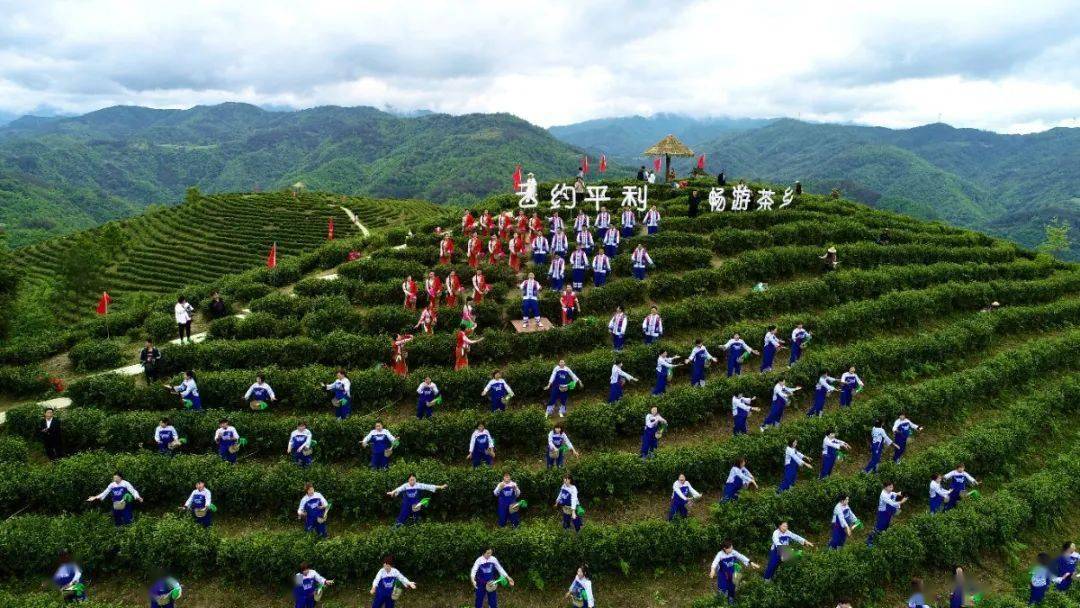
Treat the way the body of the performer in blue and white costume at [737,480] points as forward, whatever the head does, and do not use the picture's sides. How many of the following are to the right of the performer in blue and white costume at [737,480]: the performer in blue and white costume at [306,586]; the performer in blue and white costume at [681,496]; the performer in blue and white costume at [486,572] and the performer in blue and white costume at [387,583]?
4

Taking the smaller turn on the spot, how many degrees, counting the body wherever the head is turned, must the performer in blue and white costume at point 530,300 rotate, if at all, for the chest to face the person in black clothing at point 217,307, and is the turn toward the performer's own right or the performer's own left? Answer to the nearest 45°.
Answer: approximately 90° to the performer's own right

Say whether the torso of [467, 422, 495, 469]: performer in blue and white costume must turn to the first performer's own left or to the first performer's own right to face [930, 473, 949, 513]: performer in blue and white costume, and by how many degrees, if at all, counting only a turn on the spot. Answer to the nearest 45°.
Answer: approximately 90° to the first performer's own left

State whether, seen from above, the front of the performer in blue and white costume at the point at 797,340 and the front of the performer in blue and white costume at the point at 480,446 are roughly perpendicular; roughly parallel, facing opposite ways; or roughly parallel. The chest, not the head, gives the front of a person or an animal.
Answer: roughly parallel

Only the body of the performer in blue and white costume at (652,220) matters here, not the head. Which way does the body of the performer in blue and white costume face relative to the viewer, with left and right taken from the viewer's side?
facing the viewer

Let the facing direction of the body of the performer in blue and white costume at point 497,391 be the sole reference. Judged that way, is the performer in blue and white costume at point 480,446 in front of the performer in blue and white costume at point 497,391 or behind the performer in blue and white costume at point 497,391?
in front

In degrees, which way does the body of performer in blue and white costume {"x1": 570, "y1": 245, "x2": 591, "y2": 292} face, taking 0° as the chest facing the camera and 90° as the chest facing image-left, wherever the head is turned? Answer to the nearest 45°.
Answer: approximately 0°

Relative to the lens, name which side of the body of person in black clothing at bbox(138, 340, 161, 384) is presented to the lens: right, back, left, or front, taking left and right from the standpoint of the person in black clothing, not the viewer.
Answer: front

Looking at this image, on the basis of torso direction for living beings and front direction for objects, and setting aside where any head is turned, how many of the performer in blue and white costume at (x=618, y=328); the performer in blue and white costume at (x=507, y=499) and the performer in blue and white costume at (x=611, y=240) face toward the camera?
3

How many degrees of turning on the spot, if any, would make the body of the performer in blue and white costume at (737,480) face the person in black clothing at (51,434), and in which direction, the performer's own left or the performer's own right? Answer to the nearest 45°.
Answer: approximately 135° to the performer's own right

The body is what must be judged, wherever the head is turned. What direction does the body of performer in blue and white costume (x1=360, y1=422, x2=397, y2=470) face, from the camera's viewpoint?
toward the camera

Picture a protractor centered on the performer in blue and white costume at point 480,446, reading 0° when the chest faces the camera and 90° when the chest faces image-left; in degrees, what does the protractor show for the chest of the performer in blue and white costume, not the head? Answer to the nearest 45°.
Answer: approximately 0°

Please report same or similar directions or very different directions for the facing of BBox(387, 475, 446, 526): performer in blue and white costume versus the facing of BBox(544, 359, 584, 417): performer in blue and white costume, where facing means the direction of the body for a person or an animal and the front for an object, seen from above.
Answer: same or similar directions

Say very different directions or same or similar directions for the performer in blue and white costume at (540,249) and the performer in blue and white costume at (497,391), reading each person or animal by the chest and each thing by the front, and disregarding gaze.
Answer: same or similar directions

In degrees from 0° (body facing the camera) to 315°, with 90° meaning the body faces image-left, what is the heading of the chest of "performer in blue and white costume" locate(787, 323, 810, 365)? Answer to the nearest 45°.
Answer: approximately 315°

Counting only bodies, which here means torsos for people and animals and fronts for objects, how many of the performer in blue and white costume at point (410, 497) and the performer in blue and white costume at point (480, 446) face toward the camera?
2

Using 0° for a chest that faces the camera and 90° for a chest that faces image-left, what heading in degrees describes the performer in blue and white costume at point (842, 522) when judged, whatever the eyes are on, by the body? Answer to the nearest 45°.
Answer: approximately 315°
